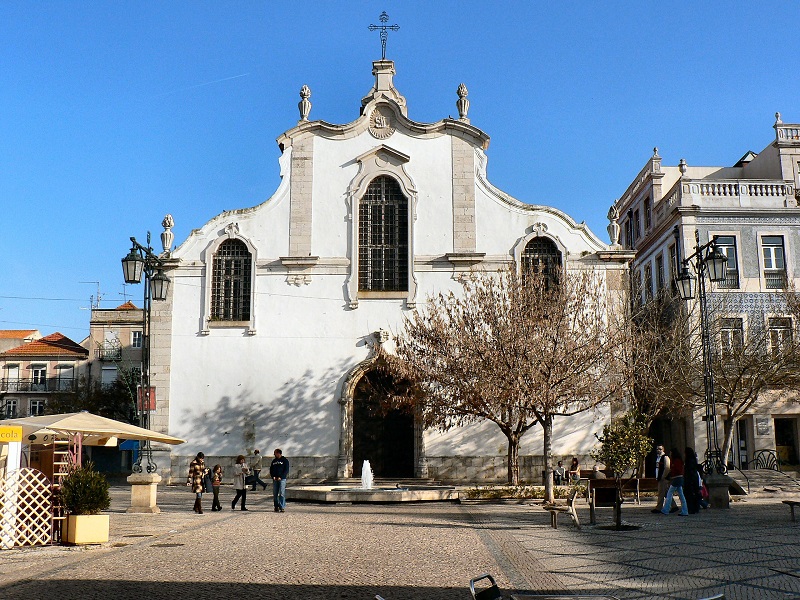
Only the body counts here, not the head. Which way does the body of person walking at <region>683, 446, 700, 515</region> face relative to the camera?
away from the camera

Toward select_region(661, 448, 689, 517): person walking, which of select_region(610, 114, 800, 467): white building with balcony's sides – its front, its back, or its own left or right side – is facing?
front

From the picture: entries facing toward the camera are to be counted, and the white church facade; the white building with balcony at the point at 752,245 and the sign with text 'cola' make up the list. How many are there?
3

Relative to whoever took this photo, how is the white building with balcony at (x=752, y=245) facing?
facing the viewer

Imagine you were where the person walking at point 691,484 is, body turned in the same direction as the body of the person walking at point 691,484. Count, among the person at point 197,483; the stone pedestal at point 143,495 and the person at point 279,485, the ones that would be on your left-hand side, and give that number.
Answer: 3

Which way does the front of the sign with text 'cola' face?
toward the camera
